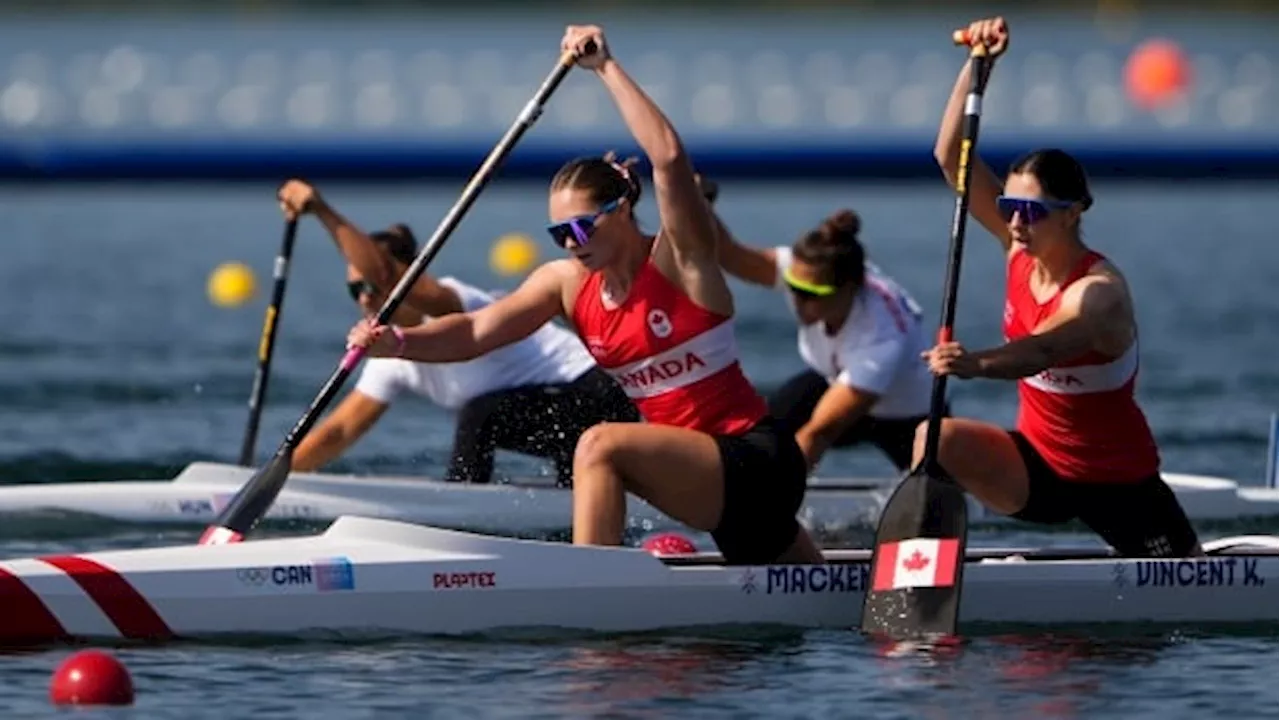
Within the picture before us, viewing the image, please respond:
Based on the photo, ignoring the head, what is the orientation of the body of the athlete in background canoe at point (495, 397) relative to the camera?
to the viewer's left

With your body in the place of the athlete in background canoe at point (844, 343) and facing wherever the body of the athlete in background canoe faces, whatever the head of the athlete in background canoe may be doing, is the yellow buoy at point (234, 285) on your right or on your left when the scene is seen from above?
on your right

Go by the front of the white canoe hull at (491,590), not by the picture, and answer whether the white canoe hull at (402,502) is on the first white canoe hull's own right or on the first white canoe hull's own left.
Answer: on the first white canoe hull's own right

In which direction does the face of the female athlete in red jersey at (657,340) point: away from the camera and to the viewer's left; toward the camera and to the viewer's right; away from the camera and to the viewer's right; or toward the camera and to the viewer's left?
toward the camera and to the viewer's left

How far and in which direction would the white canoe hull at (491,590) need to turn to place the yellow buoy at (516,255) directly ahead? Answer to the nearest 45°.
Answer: approximately 90° to its right

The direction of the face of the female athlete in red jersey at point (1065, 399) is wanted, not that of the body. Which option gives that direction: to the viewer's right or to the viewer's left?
to the viewer's left

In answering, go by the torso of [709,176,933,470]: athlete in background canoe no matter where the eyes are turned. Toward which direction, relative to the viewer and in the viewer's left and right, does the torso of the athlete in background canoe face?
facing the viewer and to the left of the viewer

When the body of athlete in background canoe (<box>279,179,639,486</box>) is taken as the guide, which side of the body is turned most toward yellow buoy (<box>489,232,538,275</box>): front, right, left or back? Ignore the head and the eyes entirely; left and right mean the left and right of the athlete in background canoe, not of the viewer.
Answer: right

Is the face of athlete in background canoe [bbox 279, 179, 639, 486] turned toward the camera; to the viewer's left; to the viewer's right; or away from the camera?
to the viewer's left

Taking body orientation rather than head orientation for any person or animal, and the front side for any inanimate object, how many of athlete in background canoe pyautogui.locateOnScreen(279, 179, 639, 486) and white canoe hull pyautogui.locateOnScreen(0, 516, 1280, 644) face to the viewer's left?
2

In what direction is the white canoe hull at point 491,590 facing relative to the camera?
to the viewer's left

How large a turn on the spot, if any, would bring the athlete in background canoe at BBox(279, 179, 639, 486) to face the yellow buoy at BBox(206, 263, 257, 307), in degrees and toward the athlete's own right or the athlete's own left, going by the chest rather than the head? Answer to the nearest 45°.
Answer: approximately 90° to the athlete's own right
